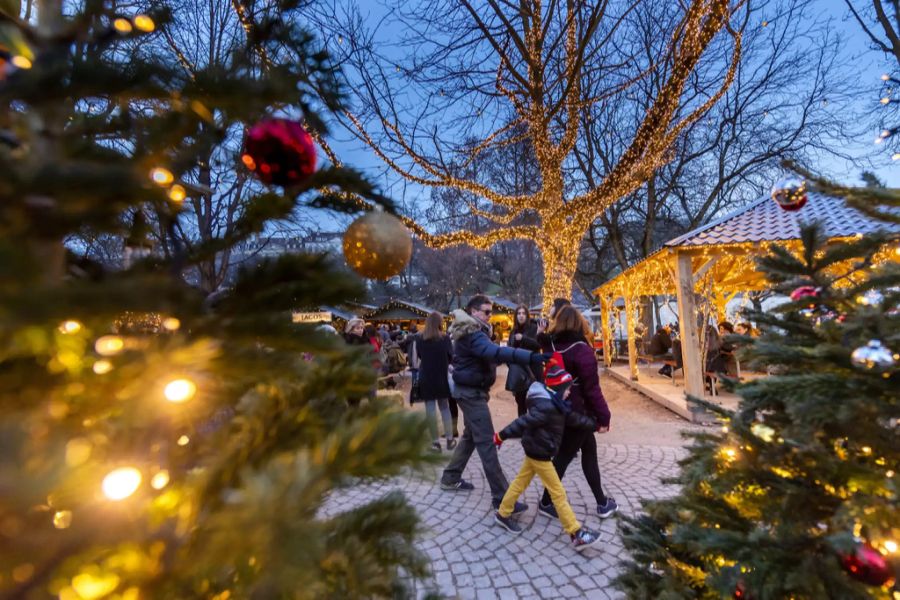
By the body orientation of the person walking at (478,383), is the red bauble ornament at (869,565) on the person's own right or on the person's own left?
on the person's own right

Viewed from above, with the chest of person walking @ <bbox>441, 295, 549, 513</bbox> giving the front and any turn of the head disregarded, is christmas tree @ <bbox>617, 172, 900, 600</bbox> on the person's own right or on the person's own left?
on the person's own right

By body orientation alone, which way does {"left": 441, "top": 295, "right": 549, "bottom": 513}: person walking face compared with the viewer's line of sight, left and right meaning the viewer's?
facing to the right of the viewer

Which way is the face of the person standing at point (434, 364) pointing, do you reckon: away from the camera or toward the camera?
away from the camera

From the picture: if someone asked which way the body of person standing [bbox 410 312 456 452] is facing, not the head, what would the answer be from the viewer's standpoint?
away from the camera

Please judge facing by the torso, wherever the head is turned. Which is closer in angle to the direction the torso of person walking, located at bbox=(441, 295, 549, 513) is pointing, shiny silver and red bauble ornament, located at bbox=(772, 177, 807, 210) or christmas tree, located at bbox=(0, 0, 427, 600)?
the shiny silver and red bauble ornament

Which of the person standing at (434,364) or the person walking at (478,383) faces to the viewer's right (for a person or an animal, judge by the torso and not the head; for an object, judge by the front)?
the person walking at (478,383)

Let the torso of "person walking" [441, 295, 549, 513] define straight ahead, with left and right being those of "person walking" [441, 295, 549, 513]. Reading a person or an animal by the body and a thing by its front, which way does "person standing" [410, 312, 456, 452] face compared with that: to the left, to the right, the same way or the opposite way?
to the left

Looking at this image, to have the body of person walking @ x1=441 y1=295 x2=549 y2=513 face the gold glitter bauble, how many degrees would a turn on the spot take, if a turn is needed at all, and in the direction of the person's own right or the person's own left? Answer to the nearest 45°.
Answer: approximately 90° to the person's own right

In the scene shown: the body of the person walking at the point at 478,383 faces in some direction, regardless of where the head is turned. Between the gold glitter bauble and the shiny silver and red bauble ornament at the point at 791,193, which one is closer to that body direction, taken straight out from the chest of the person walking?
the shiny silver and red bauble ornament

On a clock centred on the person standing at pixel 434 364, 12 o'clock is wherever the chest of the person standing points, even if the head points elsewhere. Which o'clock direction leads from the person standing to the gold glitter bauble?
The gold glitter bauble is roughly at 6 o'clock from the person standing.
